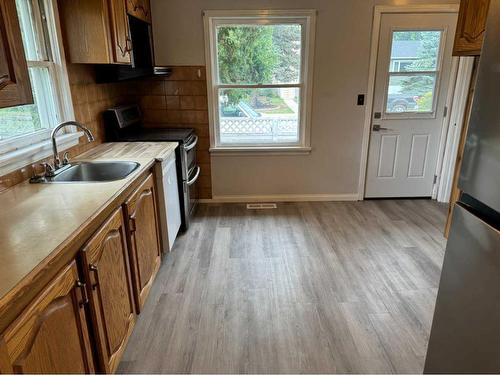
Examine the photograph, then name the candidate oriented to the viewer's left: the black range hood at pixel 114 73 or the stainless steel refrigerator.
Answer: the stainless steel refrigerator

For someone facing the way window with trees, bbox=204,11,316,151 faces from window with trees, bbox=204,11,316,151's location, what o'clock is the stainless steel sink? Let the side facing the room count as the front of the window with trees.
The stainless steel sink is roughly at 1 o'clock from the window with trees.

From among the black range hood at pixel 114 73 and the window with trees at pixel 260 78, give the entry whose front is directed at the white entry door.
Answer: the black range hood

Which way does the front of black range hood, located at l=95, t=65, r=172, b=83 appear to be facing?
to the viewer's right

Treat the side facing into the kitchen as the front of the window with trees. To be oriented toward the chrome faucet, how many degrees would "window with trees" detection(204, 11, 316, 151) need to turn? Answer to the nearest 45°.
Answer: approximately 45° to its right

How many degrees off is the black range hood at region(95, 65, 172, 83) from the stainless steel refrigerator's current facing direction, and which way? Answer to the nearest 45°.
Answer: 0° — it already faces it

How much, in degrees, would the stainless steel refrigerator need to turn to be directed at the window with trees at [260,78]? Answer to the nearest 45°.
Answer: approximately 45° to its right

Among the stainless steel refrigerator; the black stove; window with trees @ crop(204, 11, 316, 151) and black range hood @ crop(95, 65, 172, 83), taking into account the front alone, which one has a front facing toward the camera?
the window with trees

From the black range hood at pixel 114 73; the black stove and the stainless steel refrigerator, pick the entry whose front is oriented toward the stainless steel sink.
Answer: the stainless steel refrigerator

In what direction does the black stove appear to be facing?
to the viewer's right

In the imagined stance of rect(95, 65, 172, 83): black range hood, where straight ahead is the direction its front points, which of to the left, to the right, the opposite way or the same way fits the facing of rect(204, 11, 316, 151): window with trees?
to the right

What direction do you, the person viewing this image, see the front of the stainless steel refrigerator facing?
facing to the left of the viewer
